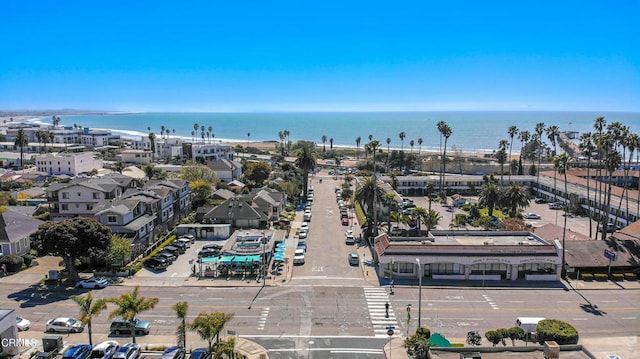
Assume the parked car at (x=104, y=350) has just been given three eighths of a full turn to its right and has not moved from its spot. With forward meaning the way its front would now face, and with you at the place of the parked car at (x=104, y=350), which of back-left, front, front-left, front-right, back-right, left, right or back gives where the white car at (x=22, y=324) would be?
back-right

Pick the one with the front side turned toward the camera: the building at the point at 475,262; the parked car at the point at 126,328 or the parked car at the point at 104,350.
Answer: the building

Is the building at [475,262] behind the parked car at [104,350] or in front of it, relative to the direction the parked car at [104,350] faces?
in front

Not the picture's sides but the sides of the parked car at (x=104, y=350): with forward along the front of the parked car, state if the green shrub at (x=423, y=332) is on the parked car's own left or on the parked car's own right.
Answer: on the parked car's own right

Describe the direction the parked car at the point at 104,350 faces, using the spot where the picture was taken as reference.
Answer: facing away from the viewer and to the right of the viewer

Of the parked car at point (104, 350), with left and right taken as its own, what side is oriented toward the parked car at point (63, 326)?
left

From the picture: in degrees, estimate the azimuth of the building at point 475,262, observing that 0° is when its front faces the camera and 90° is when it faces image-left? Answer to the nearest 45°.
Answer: approximately 0°

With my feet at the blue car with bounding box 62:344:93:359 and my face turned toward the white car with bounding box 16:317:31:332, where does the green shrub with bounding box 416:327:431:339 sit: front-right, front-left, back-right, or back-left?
back-right

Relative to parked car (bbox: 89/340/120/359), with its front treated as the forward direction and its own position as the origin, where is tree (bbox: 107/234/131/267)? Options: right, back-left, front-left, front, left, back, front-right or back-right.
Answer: front-left

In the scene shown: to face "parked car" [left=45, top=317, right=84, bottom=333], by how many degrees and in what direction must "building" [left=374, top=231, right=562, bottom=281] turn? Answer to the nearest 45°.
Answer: approximately 45° to its right
